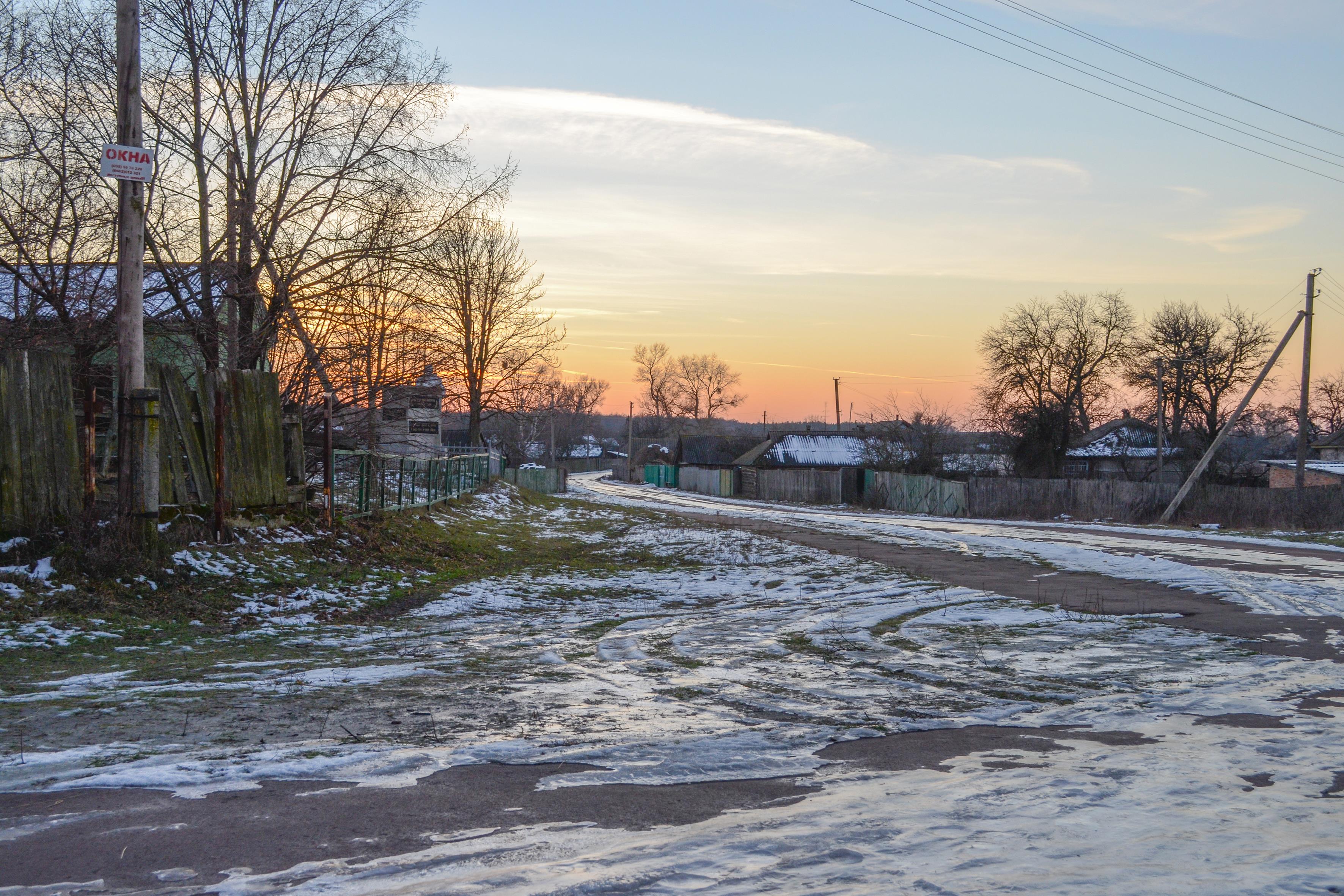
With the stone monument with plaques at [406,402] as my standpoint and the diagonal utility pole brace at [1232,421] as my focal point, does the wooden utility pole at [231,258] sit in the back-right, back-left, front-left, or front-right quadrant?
back-right

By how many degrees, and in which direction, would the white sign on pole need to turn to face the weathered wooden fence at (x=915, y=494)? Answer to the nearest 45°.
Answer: approximately 135° to its left

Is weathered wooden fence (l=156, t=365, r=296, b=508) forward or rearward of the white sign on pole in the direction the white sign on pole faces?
rearward

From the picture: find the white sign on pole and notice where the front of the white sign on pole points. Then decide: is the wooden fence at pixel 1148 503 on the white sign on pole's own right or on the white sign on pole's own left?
on the white sign on pole's own left

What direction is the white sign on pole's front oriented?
toward the camera
